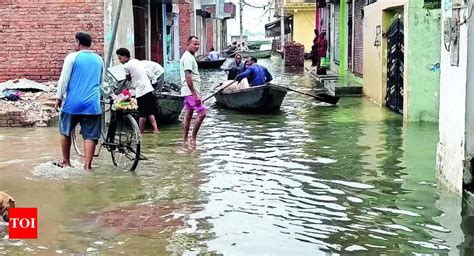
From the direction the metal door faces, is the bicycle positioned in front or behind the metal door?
in front

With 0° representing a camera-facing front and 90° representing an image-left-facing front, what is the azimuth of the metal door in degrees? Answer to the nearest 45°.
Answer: approximately 45°

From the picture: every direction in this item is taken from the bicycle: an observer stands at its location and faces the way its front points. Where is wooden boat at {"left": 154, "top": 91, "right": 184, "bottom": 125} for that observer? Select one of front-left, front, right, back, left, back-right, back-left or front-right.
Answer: front-right

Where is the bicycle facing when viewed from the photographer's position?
facing away from the viewer and to the left of the viewer

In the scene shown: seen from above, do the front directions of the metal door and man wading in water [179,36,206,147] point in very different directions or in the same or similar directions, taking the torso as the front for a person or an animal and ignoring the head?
very different directions

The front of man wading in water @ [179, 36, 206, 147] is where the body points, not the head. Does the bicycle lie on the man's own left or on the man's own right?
on the man's own right

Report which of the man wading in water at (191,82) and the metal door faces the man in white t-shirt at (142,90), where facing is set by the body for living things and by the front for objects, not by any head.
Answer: the metal door

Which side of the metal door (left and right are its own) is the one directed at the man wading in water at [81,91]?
front
